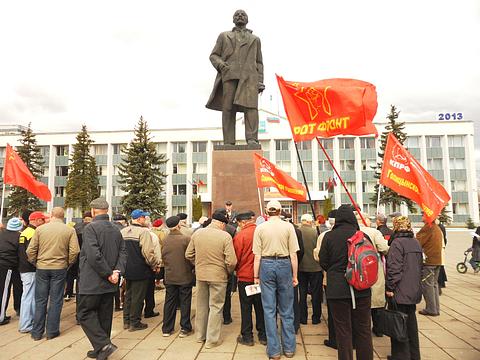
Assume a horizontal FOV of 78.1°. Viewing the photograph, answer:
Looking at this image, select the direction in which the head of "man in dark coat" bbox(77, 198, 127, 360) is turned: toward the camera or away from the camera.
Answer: away from the camera

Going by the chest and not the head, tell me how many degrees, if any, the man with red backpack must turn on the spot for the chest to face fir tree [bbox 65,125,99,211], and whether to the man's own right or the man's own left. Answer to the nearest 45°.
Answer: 0° — they already face it

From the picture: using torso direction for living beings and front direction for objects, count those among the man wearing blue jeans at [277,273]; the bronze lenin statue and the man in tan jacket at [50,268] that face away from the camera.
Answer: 2

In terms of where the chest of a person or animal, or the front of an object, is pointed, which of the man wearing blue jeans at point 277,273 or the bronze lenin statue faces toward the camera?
the bronze lenin statue

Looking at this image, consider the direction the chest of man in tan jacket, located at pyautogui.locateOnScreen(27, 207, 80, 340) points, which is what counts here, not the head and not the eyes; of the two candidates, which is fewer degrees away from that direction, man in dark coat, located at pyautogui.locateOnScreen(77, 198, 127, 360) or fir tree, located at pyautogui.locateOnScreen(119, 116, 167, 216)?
the fir tree

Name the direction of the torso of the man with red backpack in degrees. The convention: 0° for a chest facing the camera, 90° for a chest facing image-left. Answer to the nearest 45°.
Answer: approximately 135°

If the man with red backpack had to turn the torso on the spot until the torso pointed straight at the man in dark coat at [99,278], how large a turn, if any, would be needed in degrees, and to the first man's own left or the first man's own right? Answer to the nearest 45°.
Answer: approximately 45° to the first man's own left

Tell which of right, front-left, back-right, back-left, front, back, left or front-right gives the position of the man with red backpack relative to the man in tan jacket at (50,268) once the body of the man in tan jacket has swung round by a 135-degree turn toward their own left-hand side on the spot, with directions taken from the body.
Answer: left

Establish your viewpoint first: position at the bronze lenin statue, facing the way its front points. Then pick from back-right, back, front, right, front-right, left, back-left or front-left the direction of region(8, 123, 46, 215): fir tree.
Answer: back-right

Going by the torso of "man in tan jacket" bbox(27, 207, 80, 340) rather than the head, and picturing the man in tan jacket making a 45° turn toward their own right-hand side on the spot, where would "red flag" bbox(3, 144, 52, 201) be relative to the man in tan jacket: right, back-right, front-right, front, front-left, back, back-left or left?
front-left

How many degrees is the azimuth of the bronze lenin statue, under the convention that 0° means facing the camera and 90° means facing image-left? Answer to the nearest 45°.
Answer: approximately 0°

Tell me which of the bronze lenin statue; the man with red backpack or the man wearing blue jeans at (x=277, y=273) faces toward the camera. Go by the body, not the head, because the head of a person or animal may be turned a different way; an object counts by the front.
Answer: the bronze lenin statue

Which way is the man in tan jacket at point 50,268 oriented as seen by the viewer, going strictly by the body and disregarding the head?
away from the camera

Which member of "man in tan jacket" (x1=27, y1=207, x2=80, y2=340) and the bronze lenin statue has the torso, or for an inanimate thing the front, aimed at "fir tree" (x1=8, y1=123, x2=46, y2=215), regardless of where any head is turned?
the man in tan jacket

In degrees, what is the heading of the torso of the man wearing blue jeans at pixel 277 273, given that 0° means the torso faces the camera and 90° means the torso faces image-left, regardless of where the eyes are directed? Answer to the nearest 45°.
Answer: approximately 180°

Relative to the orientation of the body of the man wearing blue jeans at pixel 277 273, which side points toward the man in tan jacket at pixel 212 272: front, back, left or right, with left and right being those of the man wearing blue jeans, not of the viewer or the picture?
left
